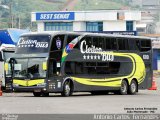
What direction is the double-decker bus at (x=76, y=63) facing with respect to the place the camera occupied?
facing the viewer and to the left of the viewer

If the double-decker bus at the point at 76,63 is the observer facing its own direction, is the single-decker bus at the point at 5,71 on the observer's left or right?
on its right
